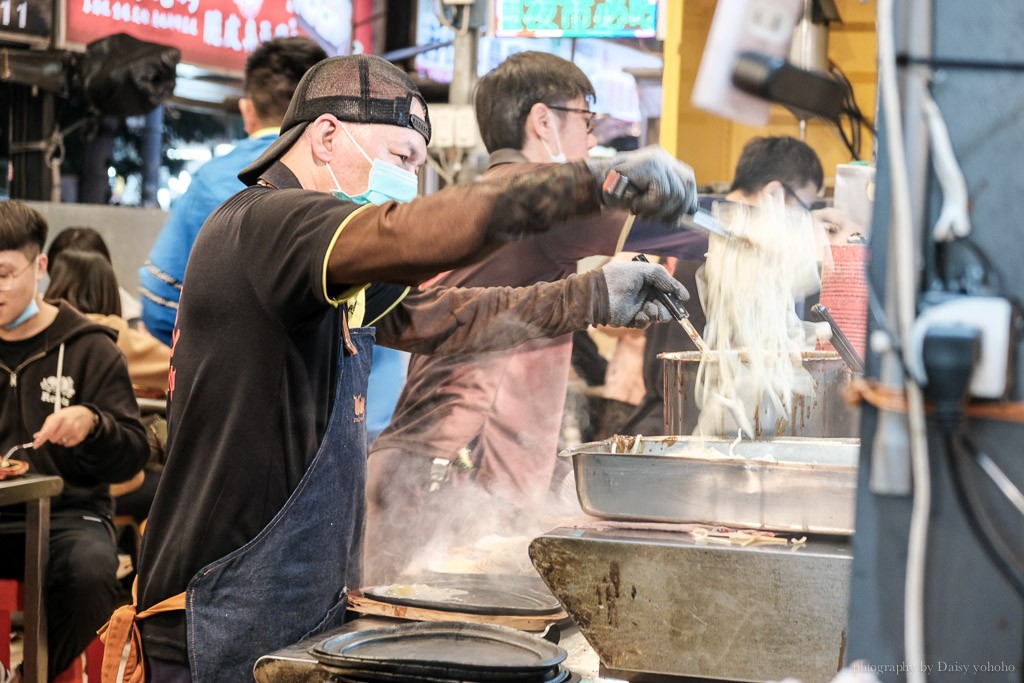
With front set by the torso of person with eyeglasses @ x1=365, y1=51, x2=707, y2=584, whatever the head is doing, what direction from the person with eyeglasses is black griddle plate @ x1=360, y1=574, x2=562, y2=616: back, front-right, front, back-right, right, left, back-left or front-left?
right

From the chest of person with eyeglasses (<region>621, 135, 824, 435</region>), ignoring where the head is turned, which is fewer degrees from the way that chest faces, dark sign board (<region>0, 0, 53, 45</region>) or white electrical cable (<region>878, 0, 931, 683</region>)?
the white electrical cable

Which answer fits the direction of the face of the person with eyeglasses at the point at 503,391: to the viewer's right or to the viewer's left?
to the viewer's right

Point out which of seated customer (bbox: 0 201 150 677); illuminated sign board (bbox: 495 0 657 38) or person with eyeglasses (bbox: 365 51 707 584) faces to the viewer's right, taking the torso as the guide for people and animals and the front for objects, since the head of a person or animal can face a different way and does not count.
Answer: the person with eyeglasses

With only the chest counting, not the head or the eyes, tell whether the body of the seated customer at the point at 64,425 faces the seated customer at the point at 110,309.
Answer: no

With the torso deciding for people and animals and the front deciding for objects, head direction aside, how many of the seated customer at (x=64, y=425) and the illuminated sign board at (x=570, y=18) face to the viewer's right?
0

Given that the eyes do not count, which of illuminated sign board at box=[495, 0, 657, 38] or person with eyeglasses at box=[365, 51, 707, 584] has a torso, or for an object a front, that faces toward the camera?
the illuminated sign board

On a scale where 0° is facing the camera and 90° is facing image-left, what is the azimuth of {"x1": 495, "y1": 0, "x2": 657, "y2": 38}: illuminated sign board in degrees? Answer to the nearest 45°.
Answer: approximately 0°

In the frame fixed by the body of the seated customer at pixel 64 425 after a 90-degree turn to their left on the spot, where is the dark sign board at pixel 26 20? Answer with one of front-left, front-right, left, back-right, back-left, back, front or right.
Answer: back-left

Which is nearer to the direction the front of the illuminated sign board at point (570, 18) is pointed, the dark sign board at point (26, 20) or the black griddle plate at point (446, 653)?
the black griddle plate

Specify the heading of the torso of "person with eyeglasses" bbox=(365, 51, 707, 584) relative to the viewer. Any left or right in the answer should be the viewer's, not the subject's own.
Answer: facing to the right of the viewer

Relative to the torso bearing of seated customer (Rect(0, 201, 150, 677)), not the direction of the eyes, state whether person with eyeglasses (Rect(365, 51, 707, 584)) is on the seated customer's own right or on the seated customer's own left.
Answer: on the seated customer's own left

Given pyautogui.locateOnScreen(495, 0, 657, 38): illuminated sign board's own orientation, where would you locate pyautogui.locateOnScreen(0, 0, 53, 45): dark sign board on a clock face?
pyautogui.locateOnScreen(0, 0, 53, 45): dark sign board is roughly at 3 o'clock from pyautogui.locateOnScreen(495, 0, 657, 38): illuminated sign board.

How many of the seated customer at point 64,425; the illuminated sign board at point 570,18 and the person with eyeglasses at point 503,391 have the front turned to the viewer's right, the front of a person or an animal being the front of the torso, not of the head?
1
